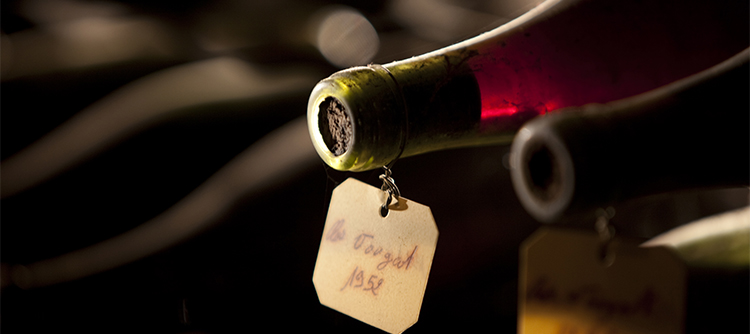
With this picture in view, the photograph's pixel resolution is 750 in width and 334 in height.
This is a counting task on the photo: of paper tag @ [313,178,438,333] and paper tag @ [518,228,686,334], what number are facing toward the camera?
2

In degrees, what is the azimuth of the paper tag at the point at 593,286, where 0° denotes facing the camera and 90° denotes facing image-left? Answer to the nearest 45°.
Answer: approximately 0°

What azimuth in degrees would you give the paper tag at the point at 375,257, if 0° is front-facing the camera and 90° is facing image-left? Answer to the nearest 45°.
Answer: approximately 0°
